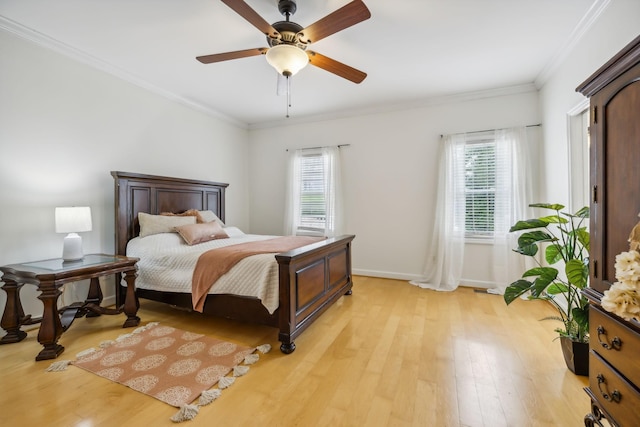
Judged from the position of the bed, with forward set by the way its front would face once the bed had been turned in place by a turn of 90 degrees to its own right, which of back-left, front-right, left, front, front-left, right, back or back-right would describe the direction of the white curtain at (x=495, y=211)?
back-left

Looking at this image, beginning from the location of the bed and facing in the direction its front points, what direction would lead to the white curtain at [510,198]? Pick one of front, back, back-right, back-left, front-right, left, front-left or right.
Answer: front-left

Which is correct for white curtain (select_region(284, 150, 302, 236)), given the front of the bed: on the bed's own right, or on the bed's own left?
on the bed's own left

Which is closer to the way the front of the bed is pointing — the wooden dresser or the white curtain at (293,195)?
the wooden dresser

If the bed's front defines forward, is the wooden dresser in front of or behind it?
in front

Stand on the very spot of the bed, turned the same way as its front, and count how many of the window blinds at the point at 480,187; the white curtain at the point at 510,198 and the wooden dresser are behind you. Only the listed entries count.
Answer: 0

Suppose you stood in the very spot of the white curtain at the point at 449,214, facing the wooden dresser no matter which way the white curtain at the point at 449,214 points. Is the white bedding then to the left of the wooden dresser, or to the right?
right

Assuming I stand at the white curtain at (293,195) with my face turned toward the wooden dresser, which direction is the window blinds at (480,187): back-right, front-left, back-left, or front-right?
front-left

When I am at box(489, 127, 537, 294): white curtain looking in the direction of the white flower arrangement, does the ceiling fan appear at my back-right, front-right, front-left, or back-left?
front-right

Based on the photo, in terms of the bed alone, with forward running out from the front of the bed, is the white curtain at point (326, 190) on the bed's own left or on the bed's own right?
on the bed's own left

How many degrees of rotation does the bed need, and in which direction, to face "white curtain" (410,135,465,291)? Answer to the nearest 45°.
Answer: approximately 45° to its left

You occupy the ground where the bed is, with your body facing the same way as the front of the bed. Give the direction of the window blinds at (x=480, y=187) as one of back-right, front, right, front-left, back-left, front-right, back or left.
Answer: front-left

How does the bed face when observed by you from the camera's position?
facing the viewer and to the right of the viewer

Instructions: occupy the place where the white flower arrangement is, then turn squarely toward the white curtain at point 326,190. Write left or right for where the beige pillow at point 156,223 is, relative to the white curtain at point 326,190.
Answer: left
